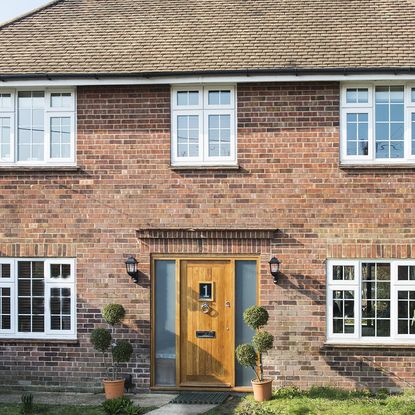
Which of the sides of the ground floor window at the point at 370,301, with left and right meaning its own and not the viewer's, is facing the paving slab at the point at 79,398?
right

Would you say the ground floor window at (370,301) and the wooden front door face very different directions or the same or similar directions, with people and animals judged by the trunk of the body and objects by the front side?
same or similar directions

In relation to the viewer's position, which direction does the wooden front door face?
facing the viewer

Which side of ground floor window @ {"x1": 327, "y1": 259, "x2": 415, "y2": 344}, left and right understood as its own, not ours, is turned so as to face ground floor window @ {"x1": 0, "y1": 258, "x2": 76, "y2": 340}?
right

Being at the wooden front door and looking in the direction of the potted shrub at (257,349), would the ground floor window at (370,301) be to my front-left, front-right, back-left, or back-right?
front-left

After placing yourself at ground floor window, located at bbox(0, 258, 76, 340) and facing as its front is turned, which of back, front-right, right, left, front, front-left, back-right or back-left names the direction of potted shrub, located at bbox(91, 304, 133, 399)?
front-left

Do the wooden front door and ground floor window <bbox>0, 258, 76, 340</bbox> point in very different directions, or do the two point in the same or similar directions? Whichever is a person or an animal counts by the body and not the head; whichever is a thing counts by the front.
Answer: same or similar directions

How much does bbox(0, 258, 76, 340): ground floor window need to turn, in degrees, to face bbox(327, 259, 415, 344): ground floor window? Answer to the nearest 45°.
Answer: approximately 90° to its left

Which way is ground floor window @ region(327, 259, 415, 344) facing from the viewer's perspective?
toward the camera

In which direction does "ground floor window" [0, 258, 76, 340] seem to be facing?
toward the camera

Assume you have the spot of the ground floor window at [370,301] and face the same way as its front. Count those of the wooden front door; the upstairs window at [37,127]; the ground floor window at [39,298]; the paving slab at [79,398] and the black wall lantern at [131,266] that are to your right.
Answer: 5

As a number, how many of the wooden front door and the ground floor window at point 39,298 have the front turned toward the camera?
2

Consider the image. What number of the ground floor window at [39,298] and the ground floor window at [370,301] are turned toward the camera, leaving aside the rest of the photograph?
2

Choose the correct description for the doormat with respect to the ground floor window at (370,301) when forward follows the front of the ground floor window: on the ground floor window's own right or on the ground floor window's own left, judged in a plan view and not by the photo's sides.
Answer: on the ground floor window's own right
